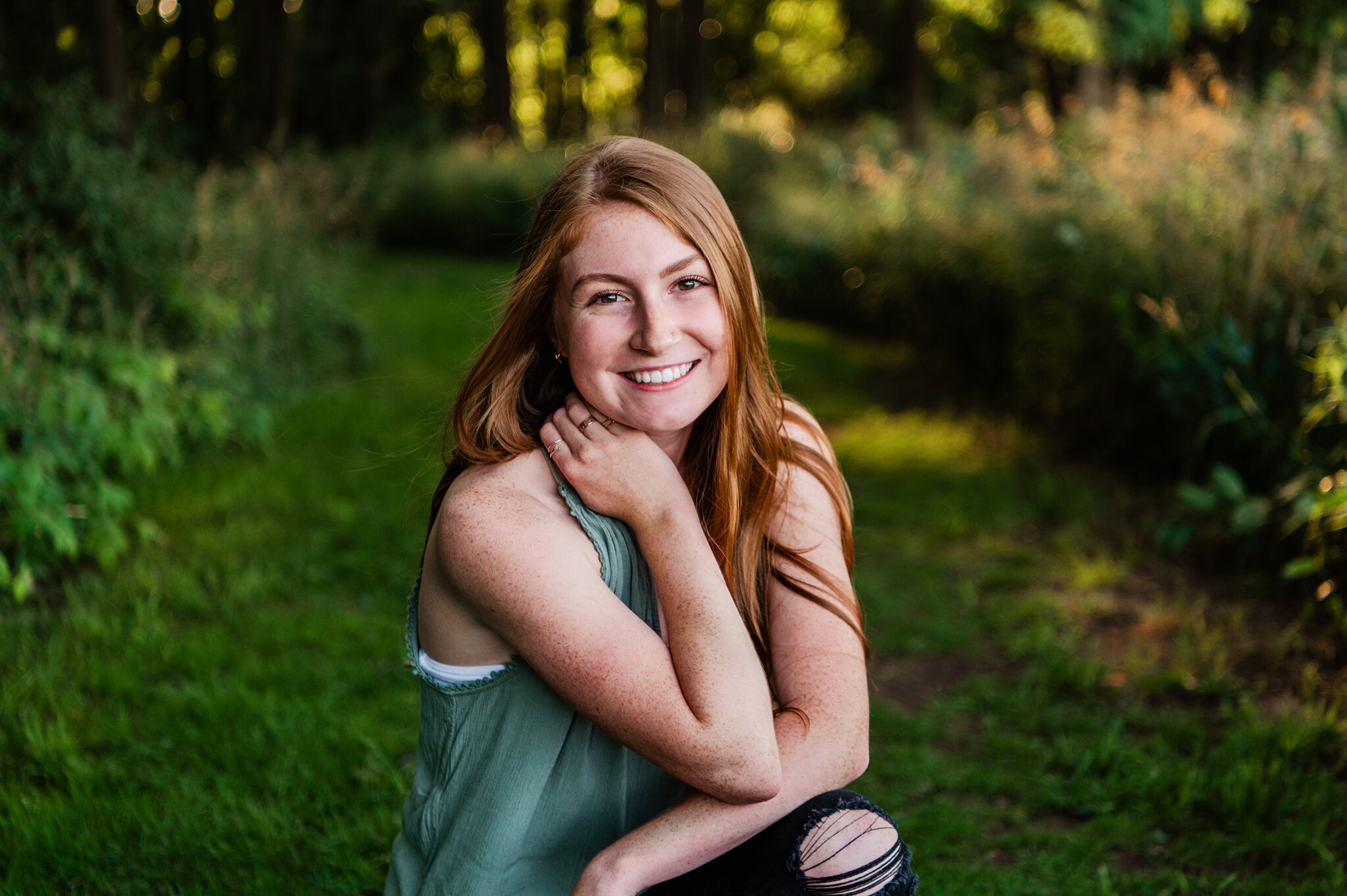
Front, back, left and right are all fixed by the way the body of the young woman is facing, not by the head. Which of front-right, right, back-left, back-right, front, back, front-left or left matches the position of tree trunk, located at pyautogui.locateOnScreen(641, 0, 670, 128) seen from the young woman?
back-left

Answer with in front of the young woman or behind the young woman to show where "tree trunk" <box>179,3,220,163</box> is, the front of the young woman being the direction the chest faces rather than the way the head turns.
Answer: behind

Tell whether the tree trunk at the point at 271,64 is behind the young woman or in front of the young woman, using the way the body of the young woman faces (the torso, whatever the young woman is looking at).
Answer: behind

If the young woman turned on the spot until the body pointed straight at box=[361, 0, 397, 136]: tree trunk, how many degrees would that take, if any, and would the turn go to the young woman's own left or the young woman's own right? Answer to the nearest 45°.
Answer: approximately 135° to the young woman's own left

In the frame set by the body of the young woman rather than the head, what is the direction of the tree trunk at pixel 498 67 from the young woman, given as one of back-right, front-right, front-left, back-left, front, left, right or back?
back-left

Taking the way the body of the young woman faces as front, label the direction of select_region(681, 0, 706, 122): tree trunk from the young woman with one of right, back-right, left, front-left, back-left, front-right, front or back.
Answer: back-left

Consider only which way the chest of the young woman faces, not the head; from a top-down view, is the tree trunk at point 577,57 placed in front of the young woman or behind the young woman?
behind

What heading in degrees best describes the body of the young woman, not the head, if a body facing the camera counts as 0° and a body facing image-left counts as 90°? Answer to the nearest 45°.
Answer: approximately 315°
